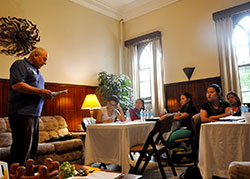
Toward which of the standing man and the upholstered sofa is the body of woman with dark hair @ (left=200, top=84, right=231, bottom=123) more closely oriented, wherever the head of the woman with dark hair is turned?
the standing man

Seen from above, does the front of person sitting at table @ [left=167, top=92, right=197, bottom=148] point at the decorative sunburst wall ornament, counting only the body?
yes

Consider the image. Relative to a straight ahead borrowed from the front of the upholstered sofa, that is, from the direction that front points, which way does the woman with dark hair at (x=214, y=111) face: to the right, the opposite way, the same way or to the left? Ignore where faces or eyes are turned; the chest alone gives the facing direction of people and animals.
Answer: to the right

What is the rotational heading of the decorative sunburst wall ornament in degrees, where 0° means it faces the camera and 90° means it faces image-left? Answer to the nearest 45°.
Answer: approximately 0°

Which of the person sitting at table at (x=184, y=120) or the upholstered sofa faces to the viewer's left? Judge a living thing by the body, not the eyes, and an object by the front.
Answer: the person sitting at table

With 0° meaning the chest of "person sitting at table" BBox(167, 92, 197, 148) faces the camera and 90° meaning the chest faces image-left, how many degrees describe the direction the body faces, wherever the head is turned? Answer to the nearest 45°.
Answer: approximately 90°

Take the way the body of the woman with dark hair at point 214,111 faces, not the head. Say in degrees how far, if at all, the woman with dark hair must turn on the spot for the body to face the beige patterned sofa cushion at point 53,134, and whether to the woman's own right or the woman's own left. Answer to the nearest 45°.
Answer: approximately 45° to the woman's own right
